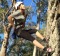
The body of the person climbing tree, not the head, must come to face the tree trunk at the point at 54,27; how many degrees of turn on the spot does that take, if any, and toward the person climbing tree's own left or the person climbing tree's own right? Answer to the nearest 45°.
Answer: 0° — they already face it

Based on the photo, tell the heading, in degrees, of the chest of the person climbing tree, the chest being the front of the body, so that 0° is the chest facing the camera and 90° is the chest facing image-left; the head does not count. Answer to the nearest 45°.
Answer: approximately 270°
